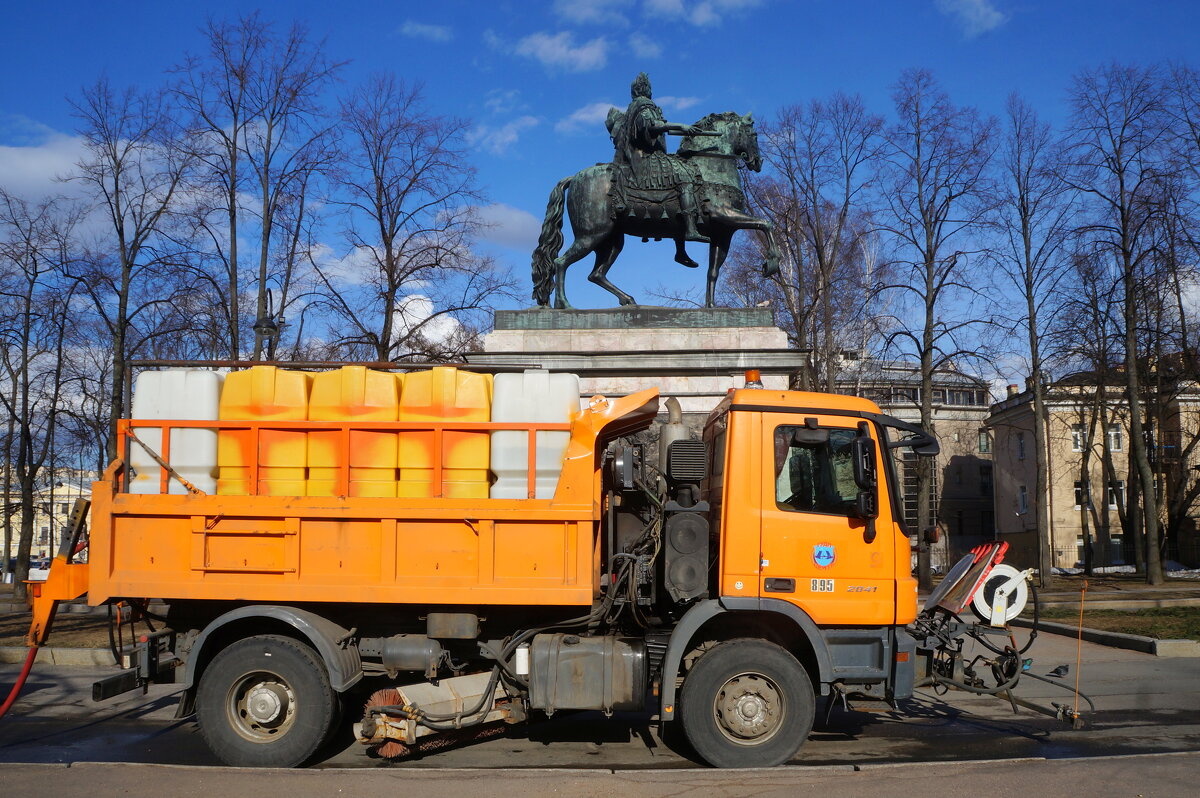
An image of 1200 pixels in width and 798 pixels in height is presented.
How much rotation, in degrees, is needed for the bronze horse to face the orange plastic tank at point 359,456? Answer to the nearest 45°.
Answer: approximately 90° to its right

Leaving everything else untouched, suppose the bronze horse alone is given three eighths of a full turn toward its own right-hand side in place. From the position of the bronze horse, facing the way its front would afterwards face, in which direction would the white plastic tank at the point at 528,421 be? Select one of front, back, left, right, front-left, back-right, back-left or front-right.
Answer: front-left

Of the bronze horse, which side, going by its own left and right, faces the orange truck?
right

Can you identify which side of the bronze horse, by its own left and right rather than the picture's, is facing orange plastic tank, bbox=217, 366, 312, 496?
right

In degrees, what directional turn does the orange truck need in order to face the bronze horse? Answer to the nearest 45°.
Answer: approximately 90° to its left

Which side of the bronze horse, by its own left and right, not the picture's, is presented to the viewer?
right

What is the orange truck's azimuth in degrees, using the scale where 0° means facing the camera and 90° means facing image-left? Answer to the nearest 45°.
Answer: approximately 270°

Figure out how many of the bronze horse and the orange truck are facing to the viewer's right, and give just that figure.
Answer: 2
